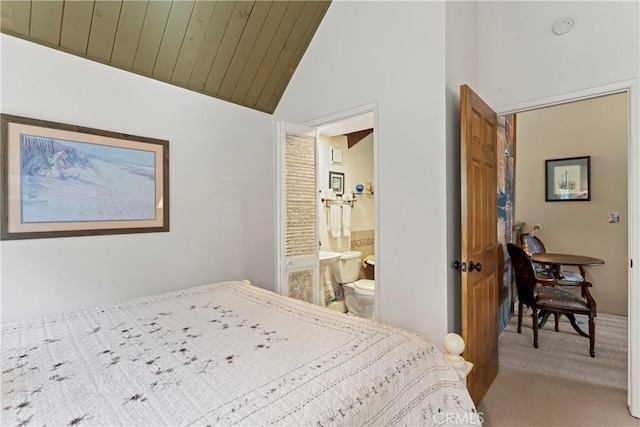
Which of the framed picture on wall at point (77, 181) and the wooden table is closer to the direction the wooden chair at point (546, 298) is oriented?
the wooden table

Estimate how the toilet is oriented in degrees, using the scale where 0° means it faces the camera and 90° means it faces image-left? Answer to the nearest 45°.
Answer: approximately 315°

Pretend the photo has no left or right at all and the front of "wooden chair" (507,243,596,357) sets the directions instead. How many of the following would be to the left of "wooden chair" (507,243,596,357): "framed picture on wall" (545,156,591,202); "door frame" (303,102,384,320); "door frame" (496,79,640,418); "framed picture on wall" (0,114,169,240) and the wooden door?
1

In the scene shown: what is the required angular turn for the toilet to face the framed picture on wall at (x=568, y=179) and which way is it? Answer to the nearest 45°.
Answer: approximately 45° to its left

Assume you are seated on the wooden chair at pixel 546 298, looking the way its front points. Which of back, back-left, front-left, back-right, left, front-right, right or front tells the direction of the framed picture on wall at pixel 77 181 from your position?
back-right

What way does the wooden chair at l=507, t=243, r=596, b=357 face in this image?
to the viewer's right

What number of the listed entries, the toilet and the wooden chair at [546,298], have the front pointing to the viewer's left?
0

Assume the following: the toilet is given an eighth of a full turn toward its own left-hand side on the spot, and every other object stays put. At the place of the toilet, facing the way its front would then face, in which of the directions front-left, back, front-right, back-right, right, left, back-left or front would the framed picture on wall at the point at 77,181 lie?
back-right
